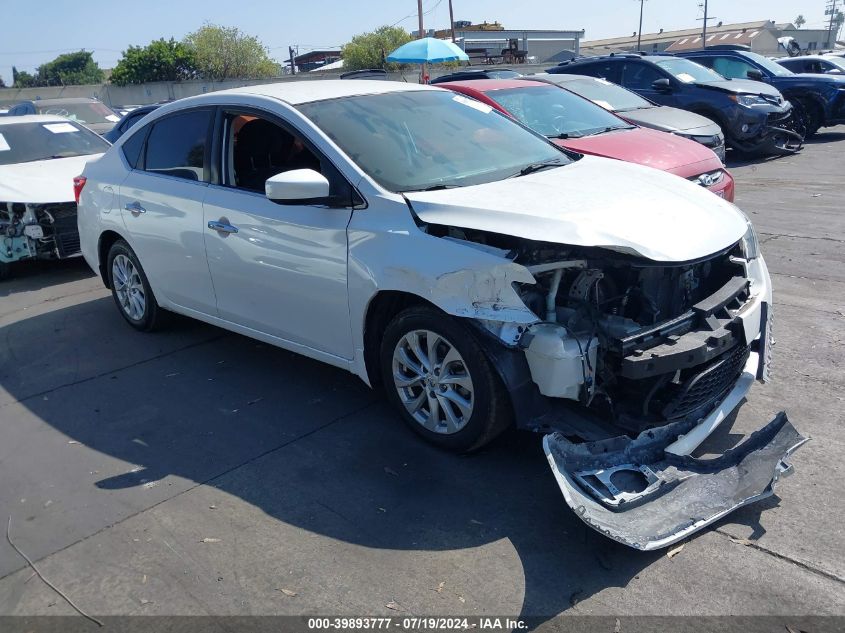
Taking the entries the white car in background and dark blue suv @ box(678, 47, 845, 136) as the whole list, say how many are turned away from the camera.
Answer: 0

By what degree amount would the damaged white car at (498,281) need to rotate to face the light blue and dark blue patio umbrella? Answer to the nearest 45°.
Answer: approximately 135° to its left

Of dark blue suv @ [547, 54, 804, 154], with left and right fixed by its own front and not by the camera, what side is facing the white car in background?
right

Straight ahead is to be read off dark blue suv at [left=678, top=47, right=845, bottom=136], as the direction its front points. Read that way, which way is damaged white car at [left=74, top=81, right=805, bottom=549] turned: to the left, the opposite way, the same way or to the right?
the same way

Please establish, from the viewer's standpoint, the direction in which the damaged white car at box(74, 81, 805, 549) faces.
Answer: facing the viewer and to the right of the viewer

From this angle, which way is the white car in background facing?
toward the camera

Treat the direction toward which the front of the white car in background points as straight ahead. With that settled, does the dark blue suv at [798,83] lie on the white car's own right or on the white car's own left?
on the white car's own left

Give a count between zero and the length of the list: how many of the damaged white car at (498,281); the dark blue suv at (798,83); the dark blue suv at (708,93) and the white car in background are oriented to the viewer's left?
0

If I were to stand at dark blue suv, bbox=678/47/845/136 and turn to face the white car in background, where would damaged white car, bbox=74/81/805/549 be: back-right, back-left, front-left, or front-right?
front-left

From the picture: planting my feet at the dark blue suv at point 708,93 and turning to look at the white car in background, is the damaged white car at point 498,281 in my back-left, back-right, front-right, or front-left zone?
front-left

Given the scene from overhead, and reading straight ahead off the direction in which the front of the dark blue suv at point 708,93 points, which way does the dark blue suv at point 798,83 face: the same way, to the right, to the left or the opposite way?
the same way

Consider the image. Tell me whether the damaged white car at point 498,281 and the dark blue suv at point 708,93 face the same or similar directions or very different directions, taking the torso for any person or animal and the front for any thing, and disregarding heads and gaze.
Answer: same or similar directions

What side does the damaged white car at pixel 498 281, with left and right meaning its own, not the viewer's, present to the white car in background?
back
